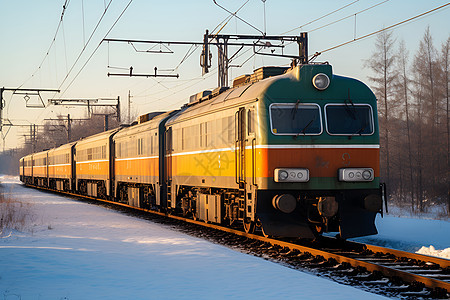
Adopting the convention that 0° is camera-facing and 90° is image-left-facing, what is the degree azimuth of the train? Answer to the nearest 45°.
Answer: approximately 315°
